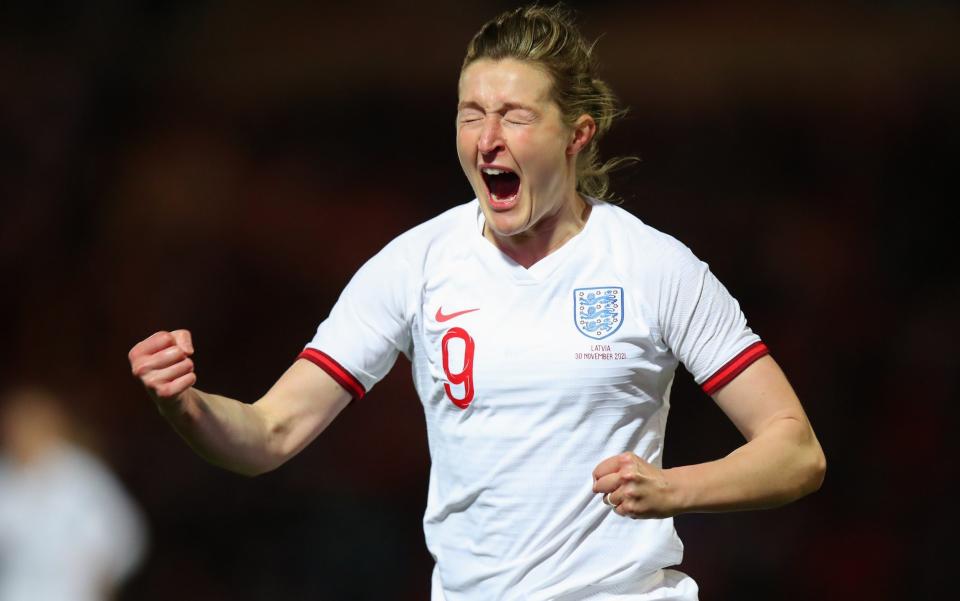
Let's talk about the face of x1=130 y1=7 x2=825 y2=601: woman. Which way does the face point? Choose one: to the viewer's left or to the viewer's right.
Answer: to the viewer's left

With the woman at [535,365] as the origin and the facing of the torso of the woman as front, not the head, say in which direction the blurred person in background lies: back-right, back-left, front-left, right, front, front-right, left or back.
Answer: back-right

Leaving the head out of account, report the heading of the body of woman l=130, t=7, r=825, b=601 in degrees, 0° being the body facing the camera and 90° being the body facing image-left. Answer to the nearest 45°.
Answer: approximately 0°
